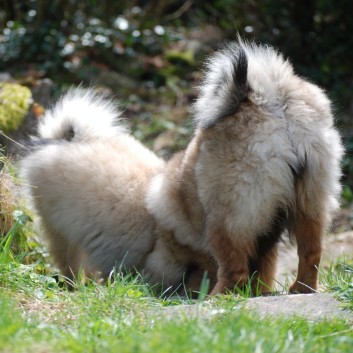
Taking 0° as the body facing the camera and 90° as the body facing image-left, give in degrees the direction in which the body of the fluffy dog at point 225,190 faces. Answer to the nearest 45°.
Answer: approximately 135°

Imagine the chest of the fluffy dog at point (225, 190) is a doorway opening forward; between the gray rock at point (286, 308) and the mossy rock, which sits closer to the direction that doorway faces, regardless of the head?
the mossy rock

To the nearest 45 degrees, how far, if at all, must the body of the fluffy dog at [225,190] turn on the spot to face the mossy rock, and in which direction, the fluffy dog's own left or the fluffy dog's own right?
0° — it already faces it
